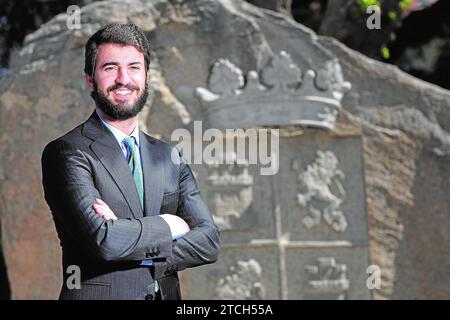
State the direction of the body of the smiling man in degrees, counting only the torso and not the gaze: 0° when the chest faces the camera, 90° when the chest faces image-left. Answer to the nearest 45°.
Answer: approximately 315°
